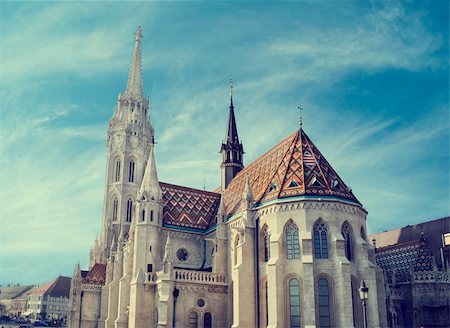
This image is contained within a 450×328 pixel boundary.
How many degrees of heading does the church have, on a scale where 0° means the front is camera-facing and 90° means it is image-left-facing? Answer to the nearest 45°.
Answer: approximately 135°

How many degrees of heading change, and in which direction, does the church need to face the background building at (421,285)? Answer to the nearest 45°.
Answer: approximately 90° to its right
